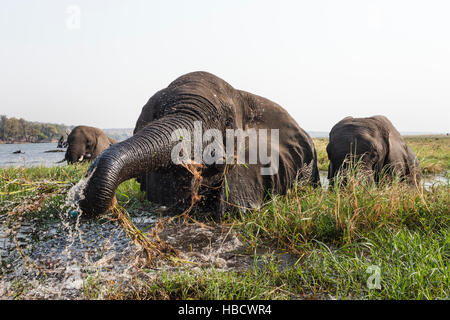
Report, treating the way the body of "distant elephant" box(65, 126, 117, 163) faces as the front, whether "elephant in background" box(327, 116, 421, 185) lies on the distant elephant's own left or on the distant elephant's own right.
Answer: on the distant elephant's own left

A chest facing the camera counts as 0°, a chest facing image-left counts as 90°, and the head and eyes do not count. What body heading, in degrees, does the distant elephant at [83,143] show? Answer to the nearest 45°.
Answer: approximately 45°

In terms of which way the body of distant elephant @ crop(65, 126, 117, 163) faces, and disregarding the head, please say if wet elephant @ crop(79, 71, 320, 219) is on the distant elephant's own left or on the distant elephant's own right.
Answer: on the distant elephant's own left

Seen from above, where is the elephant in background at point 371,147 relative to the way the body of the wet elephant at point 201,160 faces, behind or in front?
behind
